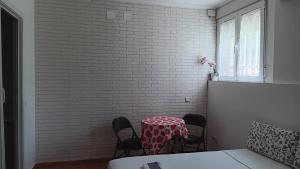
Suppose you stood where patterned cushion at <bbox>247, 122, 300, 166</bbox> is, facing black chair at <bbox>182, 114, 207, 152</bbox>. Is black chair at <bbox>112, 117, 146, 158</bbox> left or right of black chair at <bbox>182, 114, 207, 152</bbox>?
left

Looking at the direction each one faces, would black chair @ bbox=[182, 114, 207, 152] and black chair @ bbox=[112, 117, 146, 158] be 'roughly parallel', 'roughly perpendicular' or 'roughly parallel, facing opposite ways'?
roughly perpendicular

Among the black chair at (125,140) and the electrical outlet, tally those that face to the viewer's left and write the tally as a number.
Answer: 0

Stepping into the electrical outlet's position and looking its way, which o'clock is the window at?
The window is roughly at 10 o'clock from the electrical outlet.

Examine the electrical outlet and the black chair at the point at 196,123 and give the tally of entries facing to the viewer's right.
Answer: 0

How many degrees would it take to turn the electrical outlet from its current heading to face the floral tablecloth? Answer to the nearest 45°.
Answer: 0° — it already faces it

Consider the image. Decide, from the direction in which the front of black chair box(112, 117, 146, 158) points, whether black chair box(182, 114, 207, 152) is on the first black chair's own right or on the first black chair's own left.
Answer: on the first black chair's own left

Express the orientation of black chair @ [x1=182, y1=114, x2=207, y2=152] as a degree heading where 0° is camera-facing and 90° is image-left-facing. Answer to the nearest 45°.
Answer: approximately 45°

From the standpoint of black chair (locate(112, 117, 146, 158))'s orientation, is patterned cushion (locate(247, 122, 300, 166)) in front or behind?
in front
